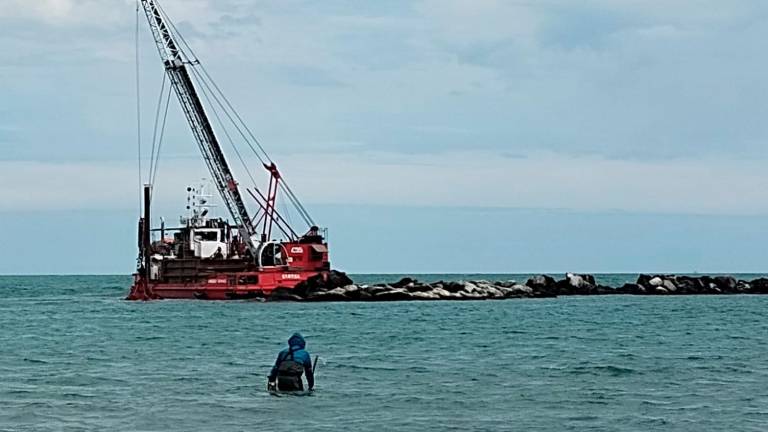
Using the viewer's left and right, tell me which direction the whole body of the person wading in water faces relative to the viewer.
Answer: facing away from the viewer
